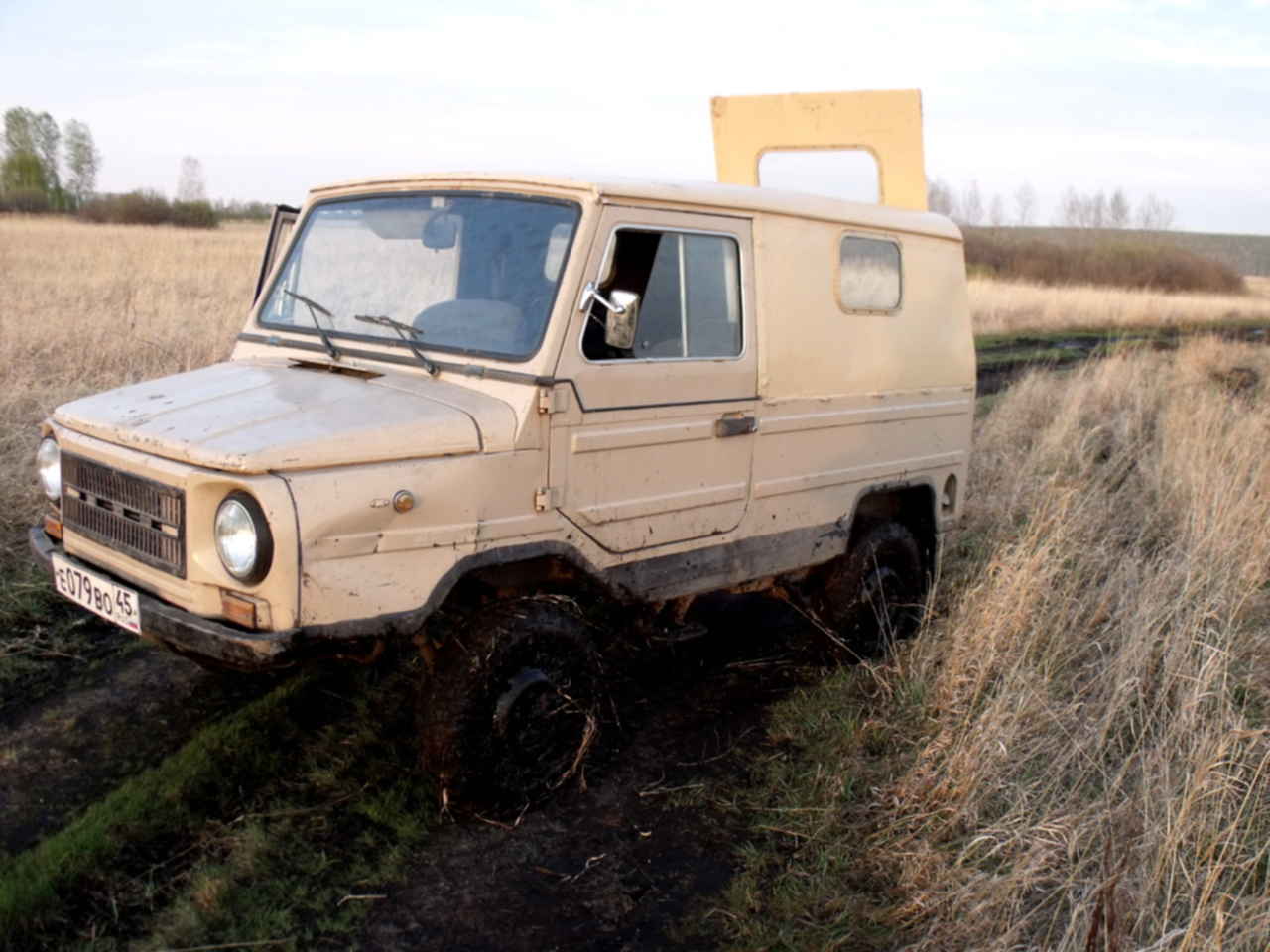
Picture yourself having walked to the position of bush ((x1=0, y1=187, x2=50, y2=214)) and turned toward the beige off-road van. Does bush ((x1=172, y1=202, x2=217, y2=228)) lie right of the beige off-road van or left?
left

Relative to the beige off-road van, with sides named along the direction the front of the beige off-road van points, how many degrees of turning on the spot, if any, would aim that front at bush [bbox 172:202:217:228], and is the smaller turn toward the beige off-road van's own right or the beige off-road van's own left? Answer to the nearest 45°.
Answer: approximately 135° to the beige off-road van's own right

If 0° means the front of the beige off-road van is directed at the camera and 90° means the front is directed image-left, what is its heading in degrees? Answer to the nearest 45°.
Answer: approximately 45°

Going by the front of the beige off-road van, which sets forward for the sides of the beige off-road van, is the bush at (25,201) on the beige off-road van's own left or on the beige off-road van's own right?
on the beige off-road van's own right
